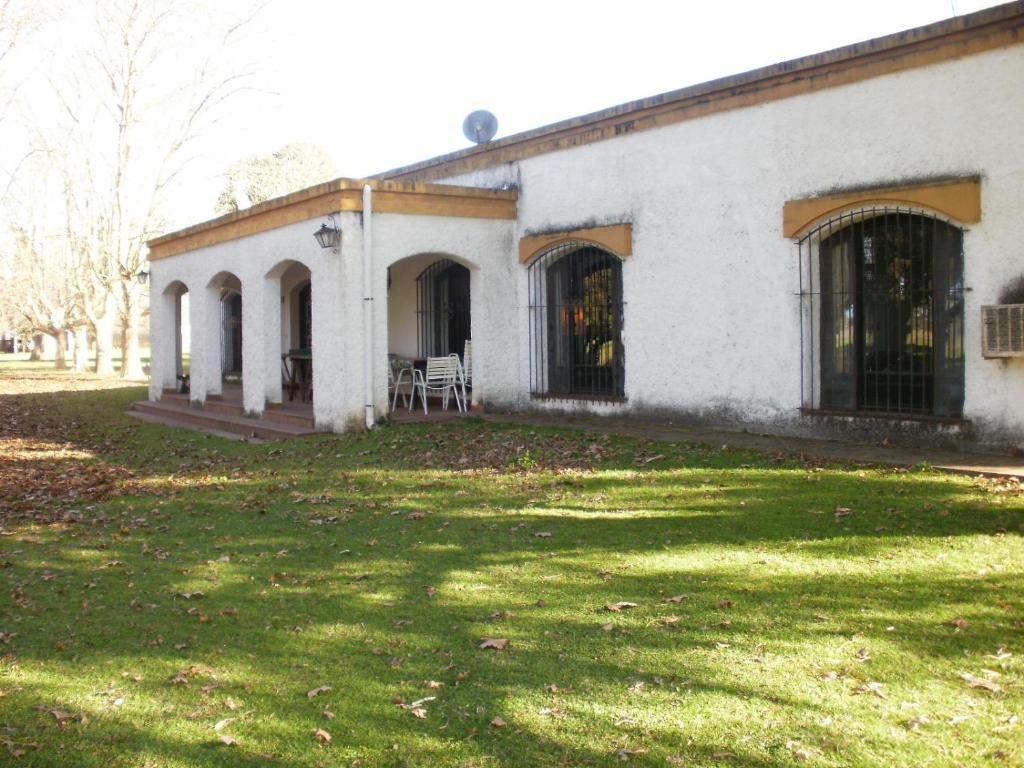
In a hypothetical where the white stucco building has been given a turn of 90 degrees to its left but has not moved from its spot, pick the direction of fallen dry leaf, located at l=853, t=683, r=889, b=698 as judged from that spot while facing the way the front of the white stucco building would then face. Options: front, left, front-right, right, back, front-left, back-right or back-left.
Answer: front-right

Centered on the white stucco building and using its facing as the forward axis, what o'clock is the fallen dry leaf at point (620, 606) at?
The fallen dry leaf is roughly at 11 o'clock from the white stucco building.

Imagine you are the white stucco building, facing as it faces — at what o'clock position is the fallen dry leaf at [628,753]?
The fallen dry leaf is roughly at 11 o'clock from the white stucco building.

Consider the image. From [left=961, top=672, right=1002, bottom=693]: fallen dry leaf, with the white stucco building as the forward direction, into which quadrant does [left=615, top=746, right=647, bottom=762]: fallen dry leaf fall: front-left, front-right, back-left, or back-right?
back-left

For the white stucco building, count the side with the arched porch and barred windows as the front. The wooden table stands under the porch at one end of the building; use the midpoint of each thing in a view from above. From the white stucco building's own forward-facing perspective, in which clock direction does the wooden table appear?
The wooden table is roughly at 3 o'clock from the white stucco building.

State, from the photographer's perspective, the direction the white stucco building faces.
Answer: facing the viewer and to the left of the viewer
